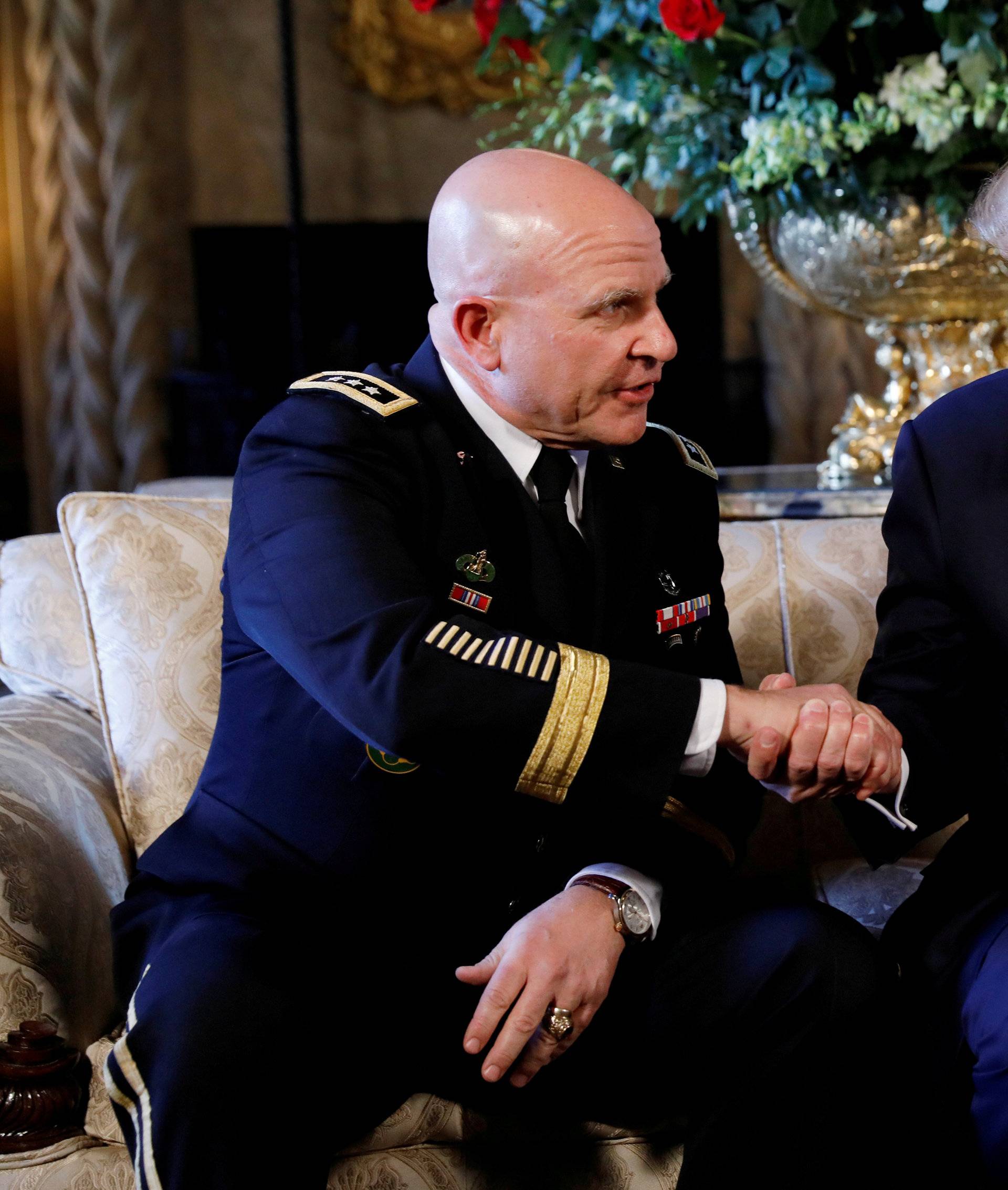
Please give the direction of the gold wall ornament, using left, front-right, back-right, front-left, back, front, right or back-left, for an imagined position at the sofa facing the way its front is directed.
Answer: back

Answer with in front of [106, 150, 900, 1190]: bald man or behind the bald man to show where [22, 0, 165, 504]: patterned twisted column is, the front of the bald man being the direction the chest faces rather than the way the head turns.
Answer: behind

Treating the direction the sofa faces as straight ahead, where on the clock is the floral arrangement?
The floral arrangement is roughly at 8 o'clock from the sofa.

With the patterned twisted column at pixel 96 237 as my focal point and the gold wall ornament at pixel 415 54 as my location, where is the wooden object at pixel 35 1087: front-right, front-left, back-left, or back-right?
front-left

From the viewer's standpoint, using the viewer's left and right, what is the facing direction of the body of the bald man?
facing the viewer and to the right of the viewer

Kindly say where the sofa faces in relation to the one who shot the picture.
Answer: facing the viewer

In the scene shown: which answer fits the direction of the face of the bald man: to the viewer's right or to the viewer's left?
to the viewer's right

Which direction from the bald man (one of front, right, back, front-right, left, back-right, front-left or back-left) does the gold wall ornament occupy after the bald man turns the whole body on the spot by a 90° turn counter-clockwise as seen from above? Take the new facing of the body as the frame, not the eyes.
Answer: front-left
